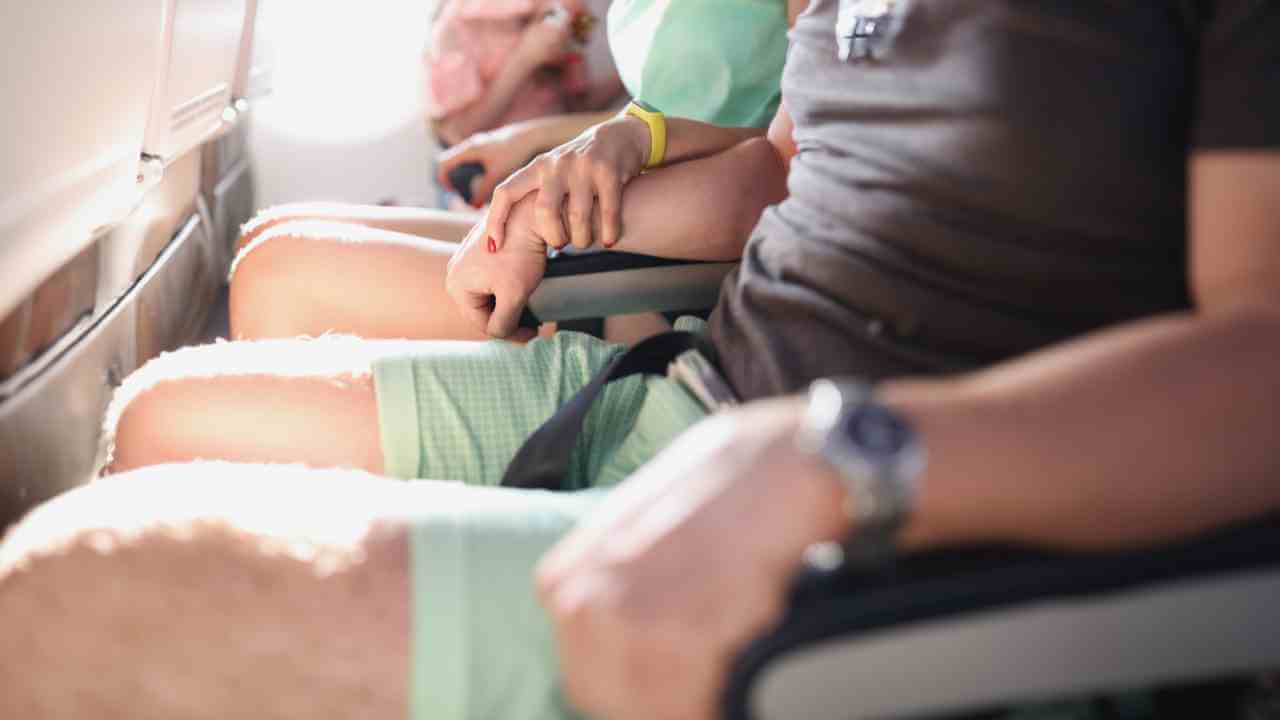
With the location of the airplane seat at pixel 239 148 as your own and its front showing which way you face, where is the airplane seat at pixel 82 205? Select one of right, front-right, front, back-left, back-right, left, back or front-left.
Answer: left

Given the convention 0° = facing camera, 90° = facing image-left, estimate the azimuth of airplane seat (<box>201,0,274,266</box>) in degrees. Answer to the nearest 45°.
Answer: approximately 90°
